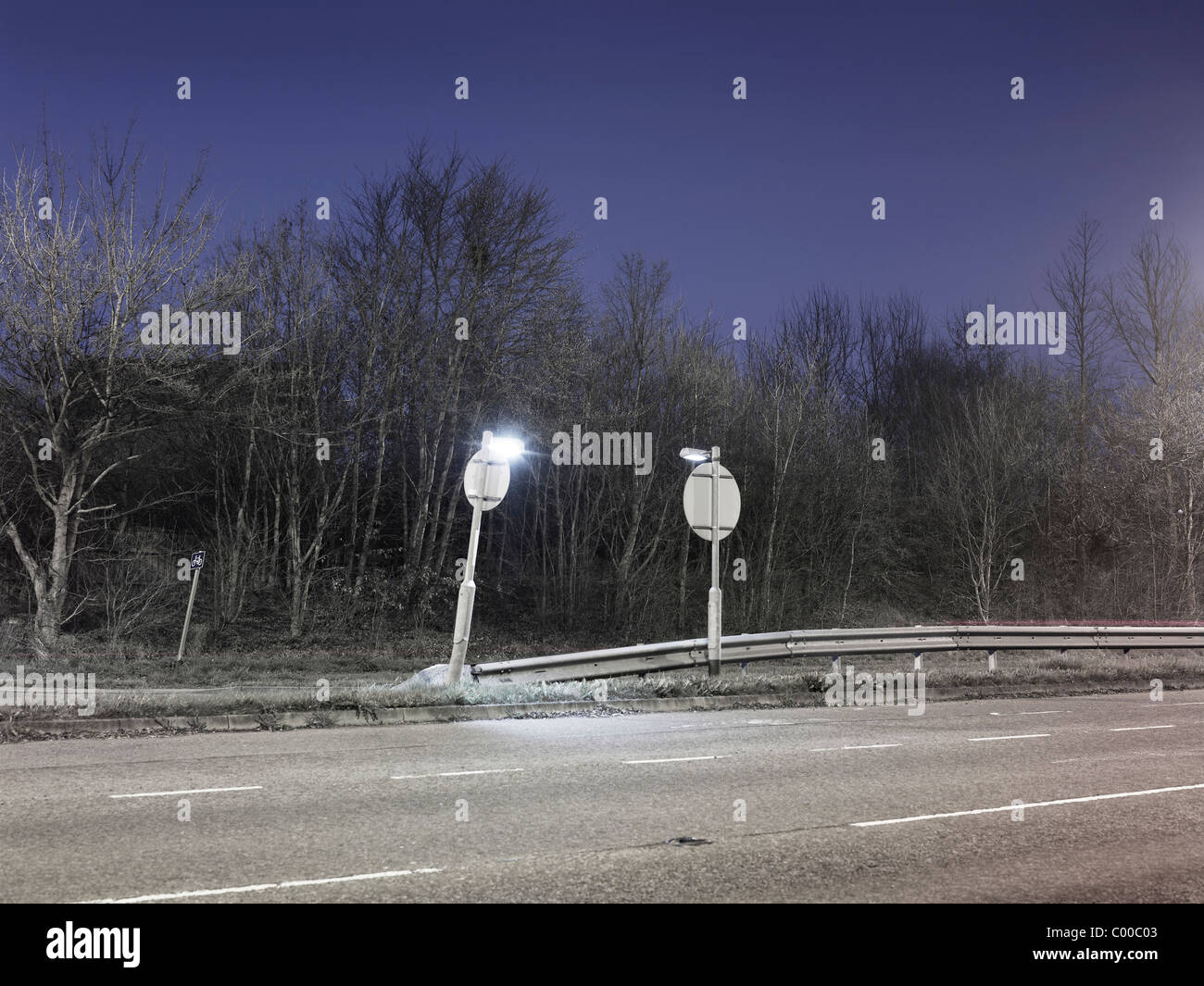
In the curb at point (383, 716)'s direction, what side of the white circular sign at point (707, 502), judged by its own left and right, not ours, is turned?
left

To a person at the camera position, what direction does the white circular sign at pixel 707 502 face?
facing away from the viewer and to the left of the viewer

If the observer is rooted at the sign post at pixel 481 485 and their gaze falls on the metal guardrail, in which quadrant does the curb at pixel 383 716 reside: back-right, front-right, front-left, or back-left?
back-right

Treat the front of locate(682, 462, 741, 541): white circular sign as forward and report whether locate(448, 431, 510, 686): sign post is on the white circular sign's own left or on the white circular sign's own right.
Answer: on the white circular sign's own left

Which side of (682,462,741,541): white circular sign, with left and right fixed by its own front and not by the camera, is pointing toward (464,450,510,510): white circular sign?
left
